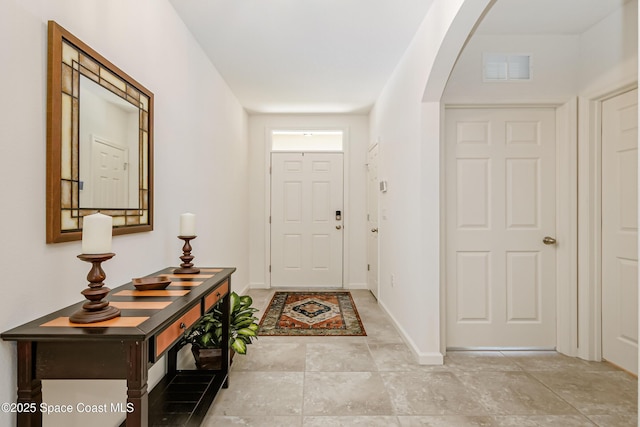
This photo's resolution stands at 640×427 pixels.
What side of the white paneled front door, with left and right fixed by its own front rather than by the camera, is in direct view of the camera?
front

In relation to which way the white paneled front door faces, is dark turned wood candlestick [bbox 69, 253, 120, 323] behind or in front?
in front

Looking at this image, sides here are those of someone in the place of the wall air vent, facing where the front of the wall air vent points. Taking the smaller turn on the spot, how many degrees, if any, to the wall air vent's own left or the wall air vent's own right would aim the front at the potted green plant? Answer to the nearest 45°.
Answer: approximately 45° to the wall air vent's own right

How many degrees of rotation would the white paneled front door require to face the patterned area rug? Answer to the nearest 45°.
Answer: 0° — it already faces it

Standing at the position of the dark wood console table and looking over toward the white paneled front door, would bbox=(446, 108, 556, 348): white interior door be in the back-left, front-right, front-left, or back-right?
front-right

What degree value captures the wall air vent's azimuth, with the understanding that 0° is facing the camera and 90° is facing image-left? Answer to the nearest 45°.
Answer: approximately 0°

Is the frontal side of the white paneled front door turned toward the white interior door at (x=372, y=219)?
no

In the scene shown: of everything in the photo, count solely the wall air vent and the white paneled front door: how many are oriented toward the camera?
2

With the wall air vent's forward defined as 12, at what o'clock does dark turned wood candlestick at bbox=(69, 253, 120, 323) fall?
The dark turned wood candlestick is roughly at 1 o'clock from the wall air vent.

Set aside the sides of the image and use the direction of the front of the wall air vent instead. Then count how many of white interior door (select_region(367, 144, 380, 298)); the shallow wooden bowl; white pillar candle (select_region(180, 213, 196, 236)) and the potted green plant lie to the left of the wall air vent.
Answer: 0

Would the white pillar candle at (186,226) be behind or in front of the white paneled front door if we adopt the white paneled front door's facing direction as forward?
in front

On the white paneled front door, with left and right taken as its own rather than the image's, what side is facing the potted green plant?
front

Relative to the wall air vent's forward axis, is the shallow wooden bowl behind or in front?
in front

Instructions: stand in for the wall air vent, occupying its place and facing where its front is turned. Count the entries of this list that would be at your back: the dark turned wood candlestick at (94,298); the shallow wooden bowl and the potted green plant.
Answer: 0
